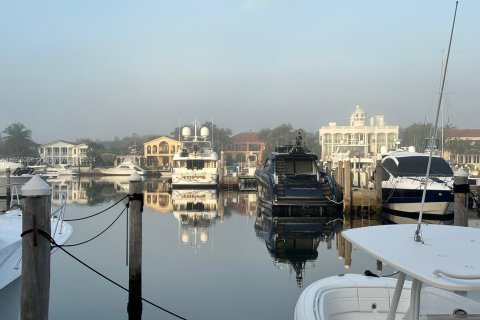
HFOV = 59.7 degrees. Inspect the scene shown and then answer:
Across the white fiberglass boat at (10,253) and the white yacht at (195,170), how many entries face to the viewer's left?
0

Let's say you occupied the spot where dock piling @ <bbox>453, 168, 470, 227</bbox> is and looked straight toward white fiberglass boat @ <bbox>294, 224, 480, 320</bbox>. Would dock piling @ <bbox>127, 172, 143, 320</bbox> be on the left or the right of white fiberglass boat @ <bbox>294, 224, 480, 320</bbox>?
right
